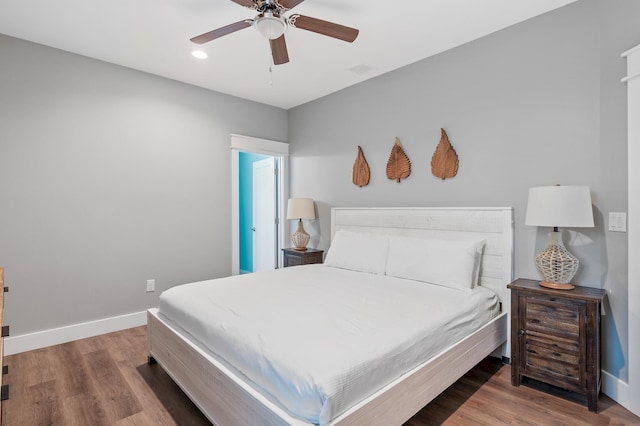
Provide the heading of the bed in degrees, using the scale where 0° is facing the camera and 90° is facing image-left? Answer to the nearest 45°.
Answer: approximately 45°

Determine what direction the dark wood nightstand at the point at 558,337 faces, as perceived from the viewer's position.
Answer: facing the viewer and to the left of the viewer

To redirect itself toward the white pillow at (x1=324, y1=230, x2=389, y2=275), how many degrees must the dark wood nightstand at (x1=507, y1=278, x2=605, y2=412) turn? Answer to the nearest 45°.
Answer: approximately 45° to its right

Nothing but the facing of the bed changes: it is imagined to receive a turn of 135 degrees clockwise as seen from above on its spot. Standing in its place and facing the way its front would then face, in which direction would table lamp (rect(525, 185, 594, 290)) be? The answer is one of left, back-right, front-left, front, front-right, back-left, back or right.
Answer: right

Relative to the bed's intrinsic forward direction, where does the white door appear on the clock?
The white door is roughly at 4 o'clock from the bed.

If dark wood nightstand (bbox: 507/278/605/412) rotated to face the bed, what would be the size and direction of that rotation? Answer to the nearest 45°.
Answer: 0° — it already faces it

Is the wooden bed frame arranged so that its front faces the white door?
no

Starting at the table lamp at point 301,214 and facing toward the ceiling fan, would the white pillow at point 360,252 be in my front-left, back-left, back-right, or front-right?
front-left

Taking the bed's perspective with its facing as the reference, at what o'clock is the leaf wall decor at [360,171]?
The leaf wall decor is roughly at 5 o'clock from the bed.

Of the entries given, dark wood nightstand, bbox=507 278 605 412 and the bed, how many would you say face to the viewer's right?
0
